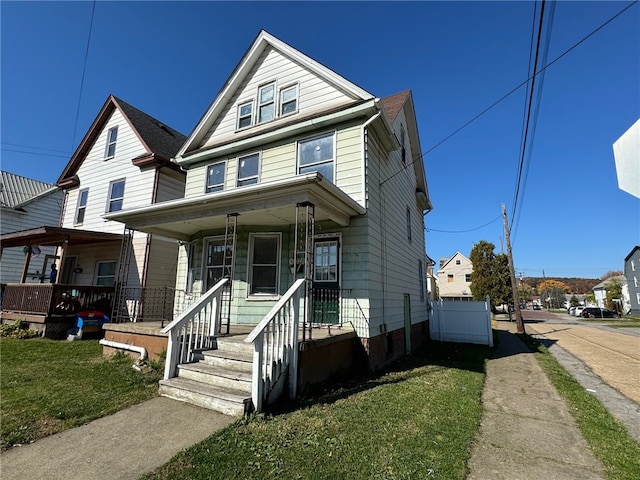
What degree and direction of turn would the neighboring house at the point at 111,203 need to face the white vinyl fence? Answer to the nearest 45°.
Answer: approximately 90° to its left

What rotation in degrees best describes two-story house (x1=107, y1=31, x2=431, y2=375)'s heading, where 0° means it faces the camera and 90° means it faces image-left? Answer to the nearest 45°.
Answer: approximately 45°

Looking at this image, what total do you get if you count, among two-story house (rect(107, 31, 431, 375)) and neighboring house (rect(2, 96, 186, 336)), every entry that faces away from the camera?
0

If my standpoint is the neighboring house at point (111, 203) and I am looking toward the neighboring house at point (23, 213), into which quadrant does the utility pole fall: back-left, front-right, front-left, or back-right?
back-right

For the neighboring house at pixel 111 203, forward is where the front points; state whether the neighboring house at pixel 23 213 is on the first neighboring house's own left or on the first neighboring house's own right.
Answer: on the first neighboring house's own right

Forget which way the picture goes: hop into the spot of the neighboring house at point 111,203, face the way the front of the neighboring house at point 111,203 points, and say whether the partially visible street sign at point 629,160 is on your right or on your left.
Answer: on your left

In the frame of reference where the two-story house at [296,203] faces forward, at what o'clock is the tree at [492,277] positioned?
The tree is roughly at 6 o'clock from the two-story house.

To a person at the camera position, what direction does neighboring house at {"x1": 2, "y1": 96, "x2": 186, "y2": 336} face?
facing the viewer and to the left of the viewer

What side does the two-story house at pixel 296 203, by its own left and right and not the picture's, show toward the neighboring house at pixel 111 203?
right

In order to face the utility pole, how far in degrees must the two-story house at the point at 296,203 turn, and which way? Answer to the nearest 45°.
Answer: approximately 180°
